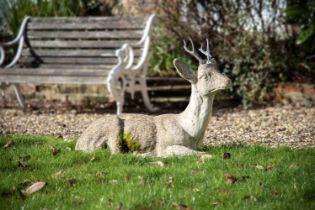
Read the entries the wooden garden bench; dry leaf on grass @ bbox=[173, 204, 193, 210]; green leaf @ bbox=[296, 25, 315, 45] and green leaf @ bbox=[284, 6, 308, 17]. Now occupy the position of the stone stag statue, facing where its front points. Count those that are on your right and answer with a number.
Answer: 1

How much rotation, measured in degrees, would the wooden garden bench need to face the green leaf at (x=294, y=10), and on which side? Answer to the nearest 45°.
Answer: approximately 135° to its left

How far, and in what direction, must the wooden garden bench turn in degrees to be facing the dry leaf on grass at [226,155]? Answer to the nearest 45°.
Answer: approximately 45° to its left

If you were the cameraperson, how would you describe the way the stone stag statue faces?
facing to the right of the viewer

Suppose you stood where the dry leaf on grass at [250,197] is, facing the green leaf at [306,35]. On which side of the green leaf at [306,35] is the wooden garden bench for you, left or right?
left

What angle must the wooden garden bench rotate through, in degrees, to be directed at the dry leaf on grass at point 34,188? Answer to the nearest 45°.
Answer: approximately 45° to its left

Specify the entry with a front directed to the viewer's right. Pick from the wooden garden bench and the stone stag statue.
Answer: the stone stag statue

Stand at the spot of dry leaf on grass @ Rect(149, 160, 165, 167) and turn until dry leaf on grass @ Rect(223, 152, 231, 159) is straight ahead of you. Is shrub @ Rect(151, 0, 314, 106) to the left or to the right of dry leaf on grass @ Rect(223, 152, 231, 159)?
left

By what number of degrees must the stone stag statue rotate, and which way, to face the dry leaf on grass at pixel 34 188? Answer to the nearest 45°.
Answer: approximately 135° to its right

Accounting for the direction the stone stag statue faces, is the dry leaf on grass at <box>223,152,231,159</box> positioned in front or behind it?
in front

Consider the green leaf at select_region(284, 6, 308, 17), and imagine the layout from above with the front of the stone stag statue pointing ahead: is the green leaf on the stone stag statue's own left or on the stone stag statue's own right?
on the stone stag statue's own left

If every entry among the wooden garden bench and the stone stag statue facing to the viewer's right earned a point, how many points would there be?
1
